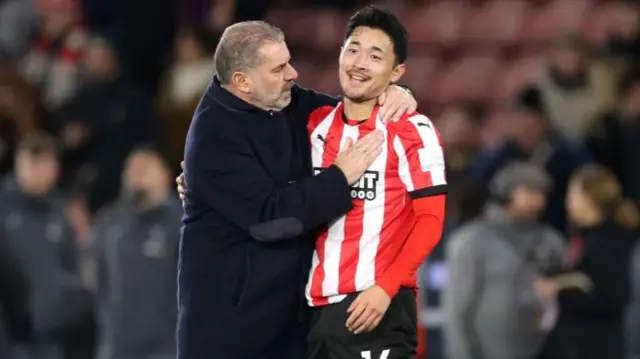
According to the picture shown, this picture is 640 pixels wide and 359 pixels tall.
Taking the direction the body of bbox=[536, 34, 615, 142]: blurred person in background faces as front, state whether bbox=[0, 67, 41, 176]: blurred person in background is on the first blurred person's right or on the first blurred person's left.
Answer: on the first blurred person's right

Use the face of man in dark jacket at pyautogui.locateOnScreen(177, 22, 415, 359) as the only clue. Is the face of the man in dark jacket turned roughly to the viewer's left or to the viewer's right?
to the viewer's right

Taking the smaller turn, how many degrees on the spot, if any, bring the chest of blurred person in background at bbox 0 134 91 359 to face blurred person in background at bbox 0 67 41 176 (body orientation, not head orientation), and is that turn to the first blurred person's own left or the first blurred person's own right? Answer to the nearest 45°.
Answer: approximately 180°

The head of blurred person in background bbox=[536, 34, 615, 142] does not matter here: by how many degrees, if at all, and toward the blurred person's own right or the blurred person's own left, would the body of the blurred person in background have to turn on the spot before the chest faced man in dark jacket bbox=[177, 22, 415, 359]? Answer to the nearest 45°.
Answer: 0° — they already face them

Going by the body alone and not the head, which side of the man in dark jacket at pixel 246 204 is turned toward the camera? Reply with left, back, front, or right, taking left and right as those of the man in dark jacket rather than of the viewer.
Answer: right

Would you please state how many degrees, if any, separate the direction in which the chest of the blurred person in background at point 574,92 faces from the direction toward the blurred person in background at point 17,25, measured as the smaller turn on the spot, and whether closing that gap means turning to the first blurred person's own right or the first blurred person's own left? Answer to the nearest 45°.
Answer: approximately 90° to the first blurred person's own right

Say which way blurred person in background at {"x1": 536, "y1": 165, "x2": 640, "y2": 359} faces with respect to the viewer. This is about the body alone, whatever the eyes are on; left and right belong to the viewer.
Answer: facing to the left of the viewer

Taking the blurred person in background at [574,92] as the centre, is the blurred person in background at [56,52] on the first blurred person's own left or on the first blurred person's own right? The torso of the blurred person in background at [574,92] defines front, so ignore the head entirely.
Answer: on the first blurred person's own right

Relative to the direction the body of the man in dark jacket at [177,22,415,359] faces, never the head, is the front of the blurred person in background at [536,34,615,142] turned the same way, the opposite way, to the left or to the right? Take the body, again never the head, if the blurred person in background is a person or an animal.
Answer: to the right

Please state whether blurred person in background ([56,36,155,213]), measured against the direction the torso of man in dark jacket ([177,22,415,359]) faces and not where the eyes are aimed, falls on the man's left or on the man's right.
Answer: on the man's left

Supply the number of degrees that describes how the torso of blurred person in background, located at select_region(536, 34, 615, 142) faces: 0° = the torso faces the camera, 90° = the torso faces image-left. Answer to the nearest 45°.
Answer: approximately 0°
